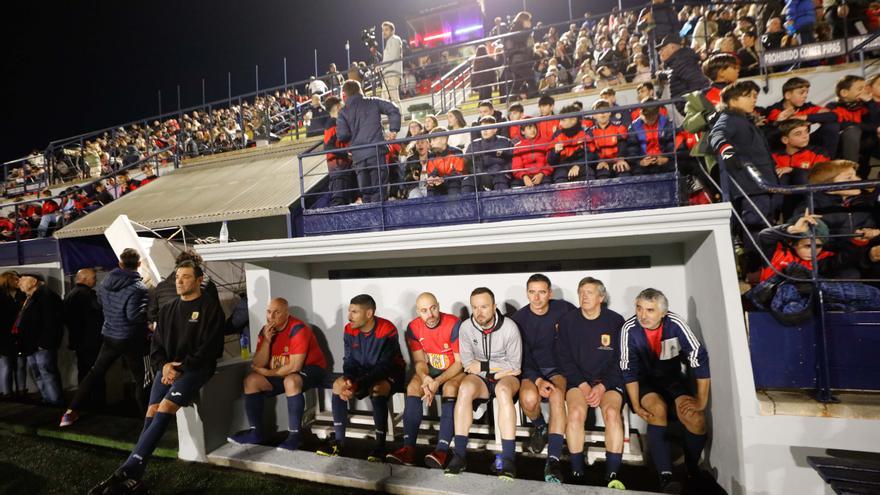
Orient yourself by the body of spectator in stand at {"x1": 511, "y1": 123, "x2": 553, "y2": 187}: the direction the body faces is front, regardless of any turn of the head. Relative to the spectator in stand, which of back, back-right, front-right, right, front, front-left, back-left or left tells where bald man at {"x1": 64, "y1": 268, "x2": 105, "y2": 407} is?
right

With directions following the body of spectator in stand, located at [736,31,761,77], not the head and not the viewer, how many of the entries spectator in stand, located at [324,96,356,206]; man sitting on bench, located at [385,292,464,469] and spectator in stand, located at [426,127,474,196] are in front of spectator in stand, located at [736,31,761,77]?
3

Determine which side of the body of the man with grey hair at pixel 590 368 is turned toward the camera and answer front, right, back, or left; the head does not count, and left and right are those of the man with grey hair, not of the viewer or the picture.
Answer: front

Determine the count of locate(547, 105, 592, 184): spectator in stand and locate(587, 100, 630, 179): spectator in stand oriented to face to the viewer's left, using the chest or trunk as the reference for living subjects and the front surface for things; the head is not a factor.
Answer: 0

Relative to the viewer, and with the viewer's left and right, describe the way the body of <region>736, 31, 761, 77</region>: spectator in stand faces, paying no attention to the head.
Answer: facing the viewer and to the left of the viewer

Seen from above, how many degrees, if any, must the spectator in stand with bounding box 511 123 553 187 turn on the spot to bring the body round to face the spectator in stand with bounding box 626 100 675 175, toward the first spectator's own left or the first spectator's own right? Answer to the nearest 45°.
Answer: approximately 90° to the first spectator's own left

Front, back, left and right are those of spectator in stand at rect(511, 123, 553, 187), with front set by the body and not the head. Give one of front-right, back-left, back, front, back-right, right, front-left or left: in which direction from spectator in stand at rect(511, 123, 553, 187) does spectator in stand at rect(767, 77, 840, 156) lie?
left

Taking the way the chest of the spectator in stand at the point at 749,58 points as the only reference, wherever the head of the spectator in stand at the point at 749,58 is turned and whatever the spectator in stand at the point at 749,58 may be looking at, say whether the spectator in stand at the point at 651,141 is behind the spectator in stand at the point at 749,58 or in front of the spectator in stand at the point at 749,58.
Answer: in front

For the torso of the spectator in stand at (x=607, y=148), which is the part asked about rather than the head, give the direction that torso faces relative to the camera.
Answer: toward the camera

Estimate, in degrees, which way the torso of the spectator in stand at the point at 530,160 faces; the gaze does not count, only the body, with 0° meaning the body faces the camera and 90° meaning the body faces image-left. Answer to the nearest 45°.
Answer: approximately 0°

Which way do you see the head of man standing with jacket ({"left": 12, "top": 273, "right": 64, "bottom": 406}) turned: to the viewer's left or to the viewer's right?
to the viewer's left

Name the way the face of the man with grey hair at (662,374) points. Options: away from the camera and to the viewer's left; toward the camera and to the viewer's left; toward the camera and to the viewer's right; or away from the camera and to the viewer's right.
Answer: toward the camera and to the viewer's left
